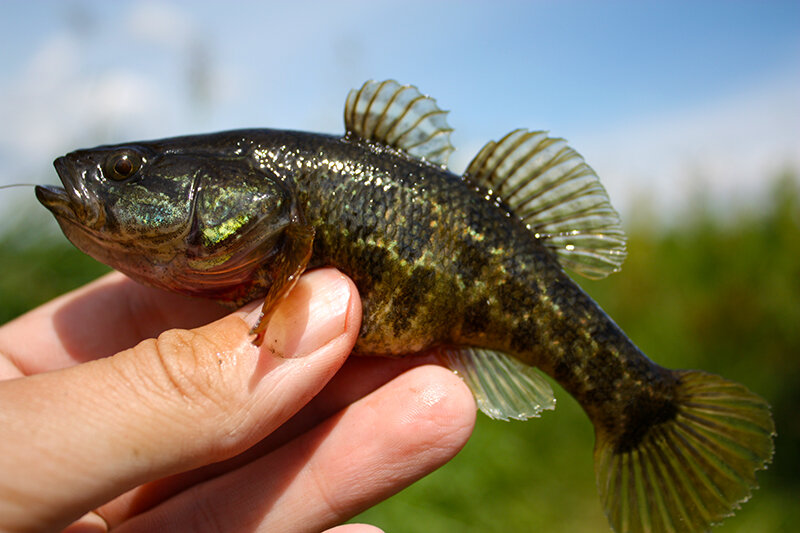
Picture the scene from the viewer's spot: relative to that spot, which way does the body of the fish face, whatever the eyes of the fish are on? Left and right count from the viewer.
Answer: facing to the left of the viewer
